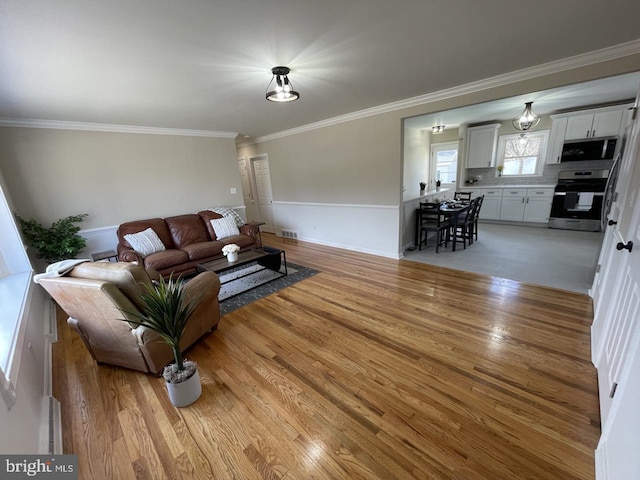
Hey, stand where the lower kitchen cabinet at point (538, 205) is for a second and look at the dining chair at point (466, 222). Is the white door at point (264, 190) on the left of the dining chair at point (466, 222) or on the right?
right

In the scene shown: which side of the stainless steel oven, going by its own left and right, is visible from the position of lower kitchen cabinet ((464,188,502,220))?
right

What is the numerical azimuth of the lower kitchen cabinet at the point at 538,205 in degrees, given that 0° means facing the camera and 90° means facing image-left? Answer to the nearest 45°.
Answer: approximately 0°

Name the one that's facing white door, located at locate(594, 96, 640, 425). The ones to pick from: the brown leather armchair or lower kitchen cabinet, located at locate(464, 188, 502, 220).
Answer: the lower kitchen cabinet

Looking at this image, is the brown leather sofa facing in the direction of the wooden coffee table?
yes

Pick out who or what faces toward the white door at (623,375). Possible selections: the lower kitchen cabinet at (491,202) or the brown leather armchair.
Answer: the lower kitchen cabinet

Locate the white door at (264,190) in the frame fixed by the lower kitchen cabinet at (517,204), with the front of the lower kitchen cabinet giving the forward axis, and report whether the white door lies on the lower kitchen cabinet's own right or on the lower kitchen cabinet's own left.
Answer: on the lower kitchen cabinet's own right

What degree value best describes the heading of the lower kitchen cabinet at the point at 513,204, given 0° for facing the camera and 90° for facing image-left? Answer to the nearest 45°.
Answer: approximately 0°
